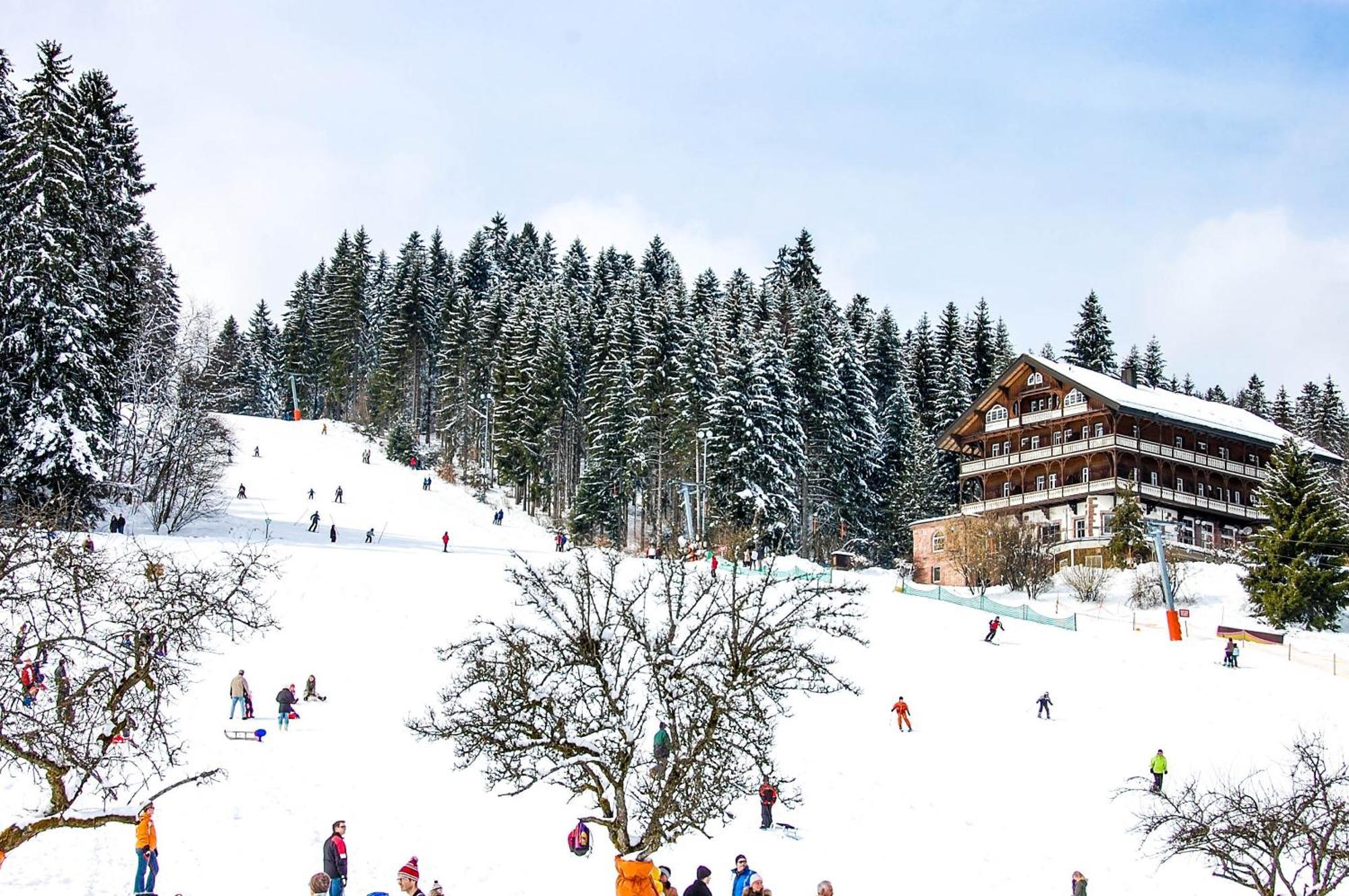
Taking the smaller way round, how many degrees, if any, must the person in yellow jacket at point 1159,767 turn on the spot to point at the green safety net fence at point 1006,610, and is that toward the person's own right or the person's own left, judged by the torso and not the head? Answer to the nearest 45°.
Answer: approximately 180°

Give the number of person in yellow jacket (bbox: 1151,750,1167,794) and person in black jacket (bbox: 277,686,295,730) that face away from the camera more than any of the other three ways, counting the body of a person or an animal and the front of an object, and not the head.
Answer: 1

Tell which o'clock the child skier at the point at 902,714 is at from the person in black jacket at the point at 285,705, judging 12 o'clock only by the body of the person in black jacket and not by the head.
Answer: The child skier is roughly at 3 o'clock from the person in black jacket.

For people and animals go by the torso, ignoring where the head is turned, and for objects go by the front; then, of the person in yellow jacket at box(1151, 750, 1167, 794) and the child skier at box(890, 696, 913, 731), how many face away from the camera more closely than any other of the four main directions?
0

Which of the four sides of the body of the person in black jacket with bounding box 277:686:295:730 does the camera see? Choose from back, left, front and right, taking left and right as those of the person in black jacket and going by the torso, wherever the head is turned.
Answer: back

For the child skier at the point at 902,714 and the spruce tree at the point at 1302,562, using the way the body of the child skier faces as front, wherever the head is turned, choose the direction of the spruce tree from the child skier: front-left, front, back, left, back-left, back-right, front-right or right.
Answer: back-left

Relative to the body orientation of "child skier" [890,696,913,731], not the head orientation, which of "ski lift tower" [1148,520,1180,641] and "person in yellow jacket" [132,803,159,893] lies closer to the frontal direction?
the person in yellow jacket

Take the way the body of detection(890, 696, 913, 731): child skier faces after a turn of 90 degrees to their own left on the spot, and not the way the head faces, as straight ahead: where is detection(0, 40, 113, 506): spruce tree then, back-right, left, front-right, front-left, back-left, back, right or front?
back

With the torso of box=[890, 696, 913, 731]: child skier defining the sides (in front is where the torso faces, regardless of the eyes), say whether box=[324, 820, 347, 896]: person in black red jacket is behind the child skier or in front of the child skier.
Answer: in front

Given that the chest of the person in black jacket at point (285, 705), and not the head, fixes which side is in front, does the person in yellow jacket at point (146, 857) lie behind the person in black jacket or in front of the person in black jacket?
behind

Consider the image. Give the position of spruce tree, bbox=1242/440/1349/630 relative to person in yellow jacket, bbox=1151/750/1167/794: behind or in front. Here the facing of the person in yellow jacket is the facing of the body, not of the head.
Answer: behind

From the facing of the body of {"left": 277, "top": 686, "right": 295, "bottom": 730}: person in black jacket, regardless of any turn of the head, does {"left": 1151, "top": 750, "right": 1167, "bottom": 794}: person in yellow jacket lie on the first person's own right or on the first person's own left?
on the first person's own right

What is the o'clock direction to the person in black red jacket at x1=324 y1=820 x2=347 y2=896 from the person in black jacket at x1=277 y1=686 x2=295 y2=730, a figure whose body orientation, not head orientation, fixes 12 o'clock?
The person in black red jacket is roughly at 6 o'clock from the person in black jacket.

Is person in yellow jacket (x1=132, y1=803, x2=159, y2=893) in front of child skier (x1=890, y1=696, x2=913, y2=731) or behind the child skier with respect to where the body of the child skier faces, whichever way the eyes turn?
in front
